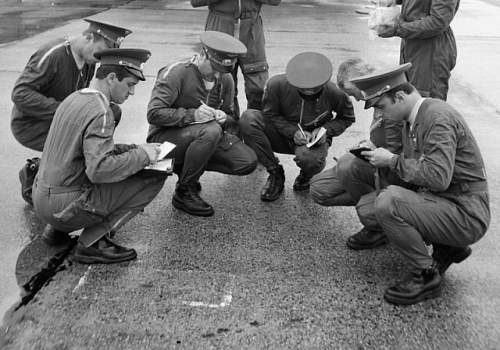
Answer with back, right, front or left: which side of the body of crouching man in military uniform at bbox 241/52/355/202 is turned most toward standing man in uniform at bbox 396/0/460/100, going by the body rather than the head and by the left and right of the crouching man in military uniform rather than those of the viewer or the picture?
left

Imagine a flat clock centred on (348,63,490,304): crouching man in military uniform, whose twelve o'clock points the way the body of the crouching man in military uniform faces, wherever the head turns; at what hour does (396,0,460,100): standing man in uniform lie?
The standing man in uniform is roughly at 3 o'clock from the crouching man in military uniform.

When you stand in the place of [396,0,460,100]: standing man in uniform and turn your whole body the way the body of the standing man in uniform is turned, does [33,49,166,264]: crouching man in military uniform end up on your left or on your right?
on your left

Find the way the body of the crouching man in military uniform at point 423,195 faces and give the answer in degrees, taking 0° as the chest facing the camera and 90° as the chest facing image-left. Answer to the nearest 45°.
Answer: approximately 90°

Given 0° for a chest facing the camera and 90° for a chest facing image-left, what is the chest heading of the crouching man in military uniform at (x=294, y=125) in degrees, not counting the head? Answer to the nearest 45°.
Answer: approximately 0°

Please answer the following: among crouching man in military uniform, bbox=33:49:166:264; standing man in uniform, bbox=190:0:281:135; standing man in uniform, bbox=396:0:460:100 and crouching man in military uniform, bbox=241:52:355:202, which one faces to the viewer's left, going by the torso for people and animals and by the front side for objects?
standing man in uniform, bbox=396:0:460:100

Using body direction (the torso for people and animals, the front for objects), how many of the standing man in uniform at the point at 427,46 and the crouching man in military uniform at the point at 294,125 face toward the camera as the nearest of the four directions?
1

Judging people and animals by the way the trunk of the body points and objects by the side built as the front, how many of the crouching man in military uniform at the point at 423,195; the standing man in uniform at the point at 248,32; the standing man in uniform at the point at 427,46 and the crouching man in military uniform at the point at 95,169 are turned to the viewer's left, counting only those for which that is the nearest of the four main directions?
2

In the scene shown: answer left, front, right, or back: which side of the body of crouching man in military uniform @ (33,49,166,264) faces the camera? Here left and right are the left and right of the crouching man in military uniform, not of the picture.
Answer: right

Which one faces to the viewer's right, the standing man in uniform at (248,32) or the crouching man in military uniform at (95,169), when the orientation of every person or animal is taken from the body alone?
the crouching man in military uniform

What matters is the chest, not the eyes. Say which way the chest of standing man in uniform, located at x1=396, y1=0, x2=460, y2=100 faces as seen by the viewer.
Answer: to the viewer's left
